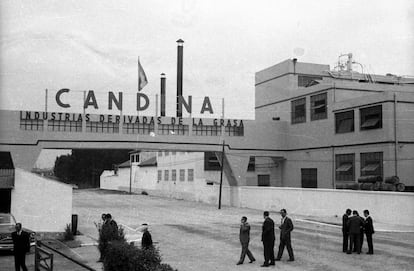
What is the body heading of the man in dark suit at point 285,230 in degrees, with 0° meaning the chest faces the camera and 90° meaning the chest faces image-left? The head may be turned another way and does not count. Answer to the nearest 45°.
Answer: approximately 45°

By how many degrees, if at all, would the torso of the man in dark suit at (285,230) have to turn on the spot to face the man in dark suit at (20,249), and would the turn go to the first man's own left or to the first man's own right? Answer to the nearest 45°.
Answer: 0° — they already face them

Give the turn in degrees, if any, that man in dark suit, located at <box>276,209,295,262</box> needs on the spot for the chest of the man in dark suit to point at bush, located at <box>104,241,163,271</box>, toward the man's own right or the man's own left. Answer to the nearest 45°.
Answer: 0° — they already face it

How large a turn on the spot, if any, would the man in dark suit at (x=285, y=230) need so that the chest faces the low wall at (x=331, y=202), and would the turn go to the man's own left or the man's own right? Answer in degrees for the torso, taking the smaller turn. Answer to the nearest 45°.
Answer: approximately 135° to the man's own right
